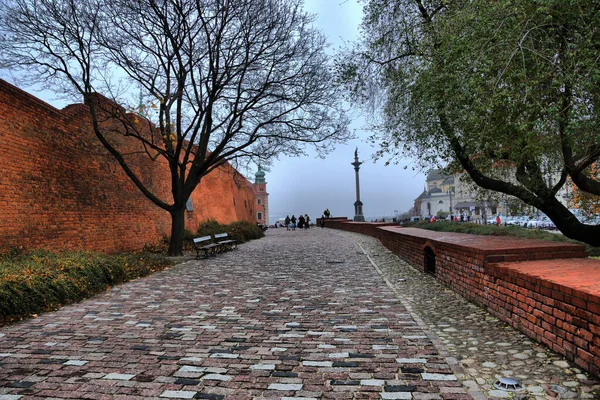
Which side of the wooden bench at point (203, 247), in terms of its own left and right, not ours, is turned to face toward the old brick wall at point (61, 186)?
right

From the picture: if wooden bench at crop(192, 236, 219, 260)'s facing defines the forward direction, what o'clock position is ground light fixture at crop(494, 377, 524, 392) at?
The ground light fixture is roughly at 1 o'clock from the wooden bench.

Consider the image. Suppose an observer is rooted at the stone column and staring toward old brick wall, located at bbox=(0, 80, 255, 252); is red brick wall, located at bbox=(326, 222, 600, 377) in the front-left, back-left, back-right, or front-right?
front-left

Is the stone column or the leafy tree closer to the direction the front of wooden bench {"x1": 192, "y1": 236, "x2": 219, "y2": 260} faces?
the leafy tree

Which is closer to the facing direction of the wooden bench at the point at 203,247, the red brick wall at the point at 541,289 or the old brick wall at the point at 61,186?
the red brick wall

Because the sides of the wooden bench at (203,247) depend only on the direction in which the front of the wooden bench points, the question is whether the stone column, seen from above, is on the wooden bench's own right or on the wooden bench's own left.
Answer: on the wooden bench's own left

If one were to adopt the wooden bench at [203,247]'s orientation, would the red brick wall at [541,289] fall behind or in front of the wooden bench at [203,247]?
in front

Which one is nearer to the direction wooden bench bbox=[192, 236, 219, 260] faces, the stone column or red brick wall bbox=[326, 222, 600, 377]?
the red brick wall

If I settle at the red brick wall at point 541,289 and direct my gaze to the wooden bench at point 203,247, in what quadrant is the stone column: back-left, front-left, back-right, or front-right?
front-right

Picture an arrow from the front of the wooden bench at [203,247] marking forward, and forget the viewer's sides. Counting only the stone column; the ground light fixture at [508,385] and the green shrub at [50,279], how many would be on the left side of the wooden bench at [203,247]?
1

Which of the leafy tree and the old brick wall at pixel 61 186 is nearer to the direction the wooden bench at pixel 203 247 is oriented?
the leafy tree

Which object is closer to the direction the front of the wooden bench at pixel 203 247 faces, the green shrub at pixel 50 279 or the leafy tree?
the leafy tree

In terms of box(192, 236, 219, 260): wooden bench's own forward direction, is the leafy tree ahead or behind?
ahead

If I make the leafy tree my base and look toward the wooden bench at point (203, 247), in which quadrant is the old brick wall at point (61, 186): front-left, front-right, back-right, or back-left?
front-left
